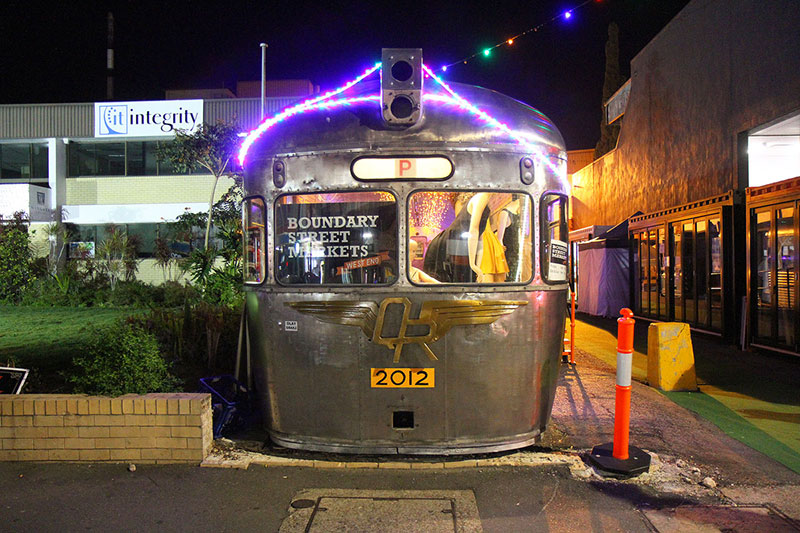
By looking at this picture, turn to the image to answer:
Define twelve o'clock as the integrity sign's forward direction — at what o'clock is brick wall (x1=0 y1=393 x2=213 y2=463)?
The brick wall is roughly at 12 o'clock from the integrity sign.

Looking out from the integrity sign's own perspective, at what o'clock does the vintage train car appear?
The vintage train car is roughly at 12 o'clock from the integrity sign.

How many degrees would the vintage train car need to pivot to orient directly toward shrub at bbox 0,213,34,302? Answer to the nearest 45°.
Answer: approximately 135° to its right

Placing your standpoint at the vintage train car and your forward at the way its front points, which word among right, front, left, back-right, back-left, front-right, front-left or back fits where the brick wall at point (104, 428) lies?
right

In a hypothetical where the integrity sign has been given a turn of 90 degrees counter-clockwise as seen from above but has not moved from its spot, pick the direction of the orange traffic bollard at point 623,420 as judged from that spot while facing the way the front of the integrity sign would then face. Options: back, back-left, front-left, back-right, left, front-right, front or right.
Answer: right

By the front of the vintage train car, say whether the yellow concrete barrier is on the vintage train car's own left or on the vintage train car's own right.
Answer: on the vintage train car's own left

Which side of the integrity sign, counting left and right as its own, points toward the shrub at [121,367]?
front

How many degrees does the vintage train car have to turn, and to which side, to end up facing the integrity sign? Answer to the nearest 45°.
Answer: approximately 135° to its right

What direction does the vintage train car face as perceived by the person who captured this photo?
facing the viewer

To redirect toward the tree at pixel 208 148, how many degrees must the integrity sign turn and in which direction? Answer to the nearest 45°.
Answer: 0° — it already faces it

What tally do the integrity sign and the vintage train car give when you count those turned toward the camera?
2

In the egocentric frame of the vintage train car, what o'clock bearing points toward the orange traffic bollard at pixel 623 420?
The orange traffic bollard is roughly at 11 o'clock from the vintage train car.

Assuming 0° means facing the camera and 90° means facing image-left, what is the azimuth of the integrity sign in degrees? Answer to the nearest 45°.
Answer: approximately 0°

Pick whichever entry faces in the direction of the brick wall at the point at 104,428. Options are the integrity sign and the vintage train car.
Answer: the integrity sign
